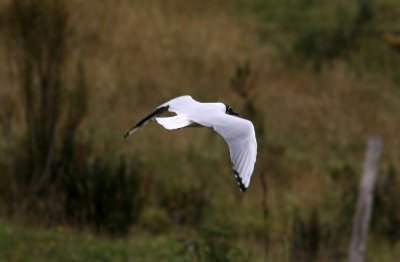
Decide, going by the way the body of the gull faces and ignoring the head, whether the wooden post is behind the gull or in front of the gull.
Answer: in front

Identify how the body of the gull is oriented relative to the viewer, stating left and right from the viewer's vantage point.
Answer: facing away from the viewer and to the right of the viewer
